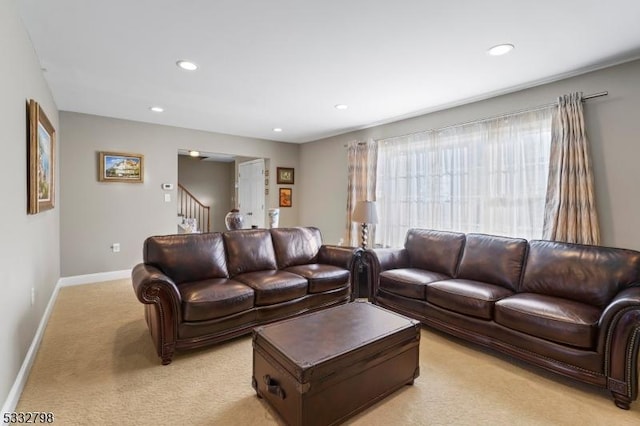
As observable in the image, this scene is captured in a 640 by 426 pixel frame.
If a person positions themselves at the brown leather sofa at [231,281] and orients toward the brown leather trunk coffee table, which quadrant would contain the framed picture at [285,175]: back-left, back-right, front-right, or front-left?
back-left

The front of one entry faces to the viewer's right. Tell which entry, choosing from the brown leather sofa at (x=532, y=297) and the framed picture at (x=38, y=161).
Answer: the framed picture

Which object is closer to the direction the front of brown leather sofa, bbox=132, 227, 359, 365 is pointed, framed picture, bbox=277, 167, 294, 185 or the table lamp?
the table lamp

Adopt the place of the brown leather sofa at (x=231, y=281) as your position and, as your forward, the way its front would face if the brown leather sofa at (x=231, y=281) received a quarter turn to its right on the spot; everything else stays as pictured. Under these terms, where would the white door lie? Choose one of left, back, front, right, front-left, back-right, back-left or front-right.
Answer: back-right

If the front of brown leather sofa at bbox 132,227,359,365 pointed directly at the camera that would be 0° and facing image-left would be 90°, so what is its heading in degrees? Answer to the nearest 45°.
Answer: approximately 315°

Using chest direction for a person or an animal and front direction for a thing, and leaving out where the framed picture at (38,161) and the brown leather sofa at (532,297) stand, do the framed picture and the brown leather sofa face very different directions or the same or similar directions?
very different directions

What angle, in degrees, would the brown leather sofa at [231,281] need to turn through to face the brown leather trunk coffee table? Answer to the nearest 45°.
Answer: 0° — it already faces it

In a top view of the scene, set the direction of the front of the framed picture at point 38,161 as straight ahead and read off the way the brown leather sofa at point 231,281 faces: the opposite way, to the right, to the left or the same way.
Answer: to the right

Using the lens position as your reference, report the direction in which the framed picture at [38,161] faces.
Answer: facing to the right of the viewer

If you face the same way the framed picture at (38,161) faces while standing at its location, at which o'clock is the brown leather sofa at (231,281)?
The brown leather sofa is roughly at 1 o'clock from the framed picture.

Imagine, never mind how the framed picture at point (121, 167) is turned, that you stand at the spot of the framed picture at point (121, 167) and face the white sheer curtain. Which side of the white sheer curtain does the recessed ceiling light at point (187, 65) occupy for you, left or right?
right

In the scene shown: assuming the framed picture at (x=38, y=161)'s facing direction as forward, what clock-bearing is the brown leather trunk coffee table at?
The brown leather trunk coffee table is roughly at 2 o'clock from the framed picture.

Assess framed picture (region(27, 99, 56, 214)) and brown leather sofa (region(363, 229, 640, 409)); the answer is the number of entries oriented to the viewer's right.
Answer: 1
